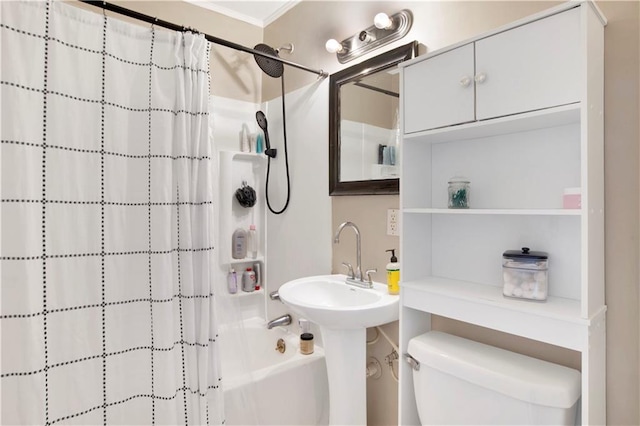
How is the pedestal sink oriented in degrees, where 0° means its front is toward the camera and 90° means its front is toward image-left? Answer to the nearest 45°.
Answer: approximately 45°

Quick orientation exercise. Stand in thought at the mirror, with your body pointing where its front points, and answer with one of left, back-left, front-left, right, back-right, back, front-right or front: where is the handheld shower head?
right

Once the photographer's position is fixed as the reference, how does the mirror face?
facing the viewer and to the left of the viewer

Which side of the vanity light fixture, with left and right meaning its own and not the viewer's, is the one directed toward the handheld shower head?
right

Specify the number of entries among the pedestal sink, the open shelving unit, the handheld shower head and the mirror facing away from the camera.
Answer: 0

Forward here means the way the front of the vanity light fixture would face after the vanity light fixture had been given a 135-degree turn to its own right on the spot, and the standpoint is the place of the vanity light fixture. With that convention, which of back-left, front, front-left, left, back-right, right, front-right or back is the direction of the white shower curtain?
back-left

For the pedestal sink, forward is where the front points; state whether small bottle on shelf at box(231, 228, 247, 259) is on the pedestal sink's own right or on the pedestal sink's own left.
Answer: on the pedestal sink's own right

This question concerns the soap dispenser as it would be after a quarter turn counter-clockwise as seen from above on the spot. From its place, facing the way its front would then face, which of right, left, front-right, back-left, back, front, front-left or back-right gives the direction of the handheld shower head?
back-right
